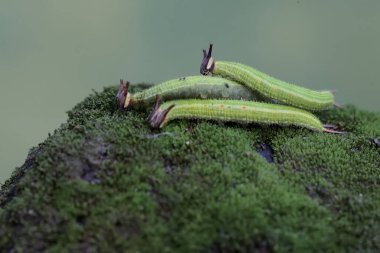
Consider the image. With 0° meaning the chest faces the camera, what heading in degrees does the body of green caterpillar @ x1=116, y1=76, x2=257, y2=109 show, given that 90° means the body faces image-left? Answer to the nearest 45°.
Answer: approximately 90°

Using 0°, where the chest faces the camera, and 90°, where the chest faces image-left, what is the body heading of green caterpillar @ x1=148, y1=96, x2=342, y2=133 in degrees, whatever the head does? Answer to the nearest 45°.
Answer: approximately 90°

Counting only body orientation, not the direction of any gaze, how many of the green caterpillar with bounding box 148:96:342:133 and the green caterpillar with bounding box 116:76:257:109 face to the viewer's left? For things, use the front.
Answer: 2

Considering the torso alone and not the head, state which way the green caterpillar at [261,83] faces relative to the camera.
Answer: to the viewer's left
